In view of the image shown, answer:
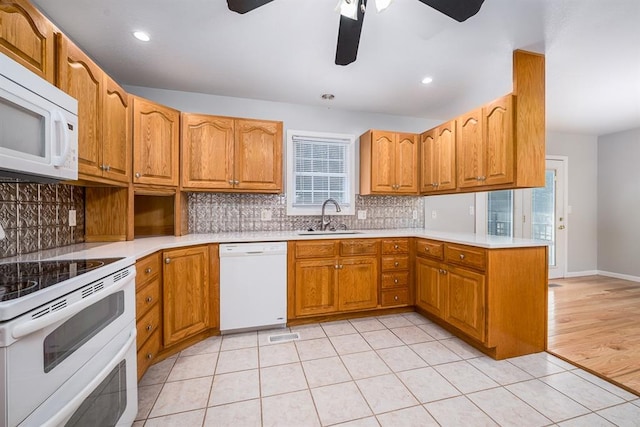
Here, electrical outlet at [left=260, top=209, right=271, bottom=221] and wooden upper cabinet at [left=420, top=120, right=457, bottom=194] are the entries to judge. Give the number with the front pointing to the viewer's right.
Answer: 0

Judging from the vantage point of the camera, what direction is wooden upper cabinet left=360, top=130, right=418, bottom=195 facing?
facing the viewer and to the right of the viewer

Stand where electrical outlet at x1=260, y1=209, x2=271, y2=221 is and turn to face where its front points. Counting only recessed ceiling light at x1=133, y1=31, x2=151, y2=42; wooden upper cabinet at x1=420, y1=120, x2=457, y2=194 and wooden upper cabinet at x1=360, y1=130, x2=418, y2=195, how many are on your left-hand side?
2

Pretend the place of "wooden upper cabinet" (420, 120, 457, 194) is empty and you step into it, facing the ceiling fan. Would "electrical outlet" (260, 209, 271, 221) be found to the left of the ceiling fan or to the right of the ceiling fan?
right

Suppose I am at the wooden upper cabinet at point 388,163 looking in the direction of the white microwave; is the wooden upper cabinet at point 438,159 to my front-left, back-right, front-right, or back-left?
back-left

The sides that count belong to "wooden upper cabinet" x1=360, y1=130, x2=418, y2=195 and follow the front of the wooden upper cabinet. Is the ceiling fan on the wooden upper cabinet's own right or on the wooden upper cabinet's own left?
on the wooden upper cabinet's own right

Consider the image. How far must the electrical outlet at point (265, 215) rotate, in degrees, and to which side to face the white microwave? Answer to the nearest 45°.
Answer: approximately 45° to its right

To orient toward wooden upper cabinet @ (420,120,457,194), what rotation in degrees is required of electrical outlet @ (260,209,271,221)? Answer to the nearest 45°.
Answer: approximately 90° to its left

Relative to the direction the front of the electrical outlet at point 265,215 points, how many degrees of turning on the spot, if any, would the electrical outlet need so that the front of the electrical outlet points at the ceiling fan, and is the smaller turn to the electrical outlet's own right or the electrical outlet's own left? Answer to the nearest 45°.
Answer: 0° — it already faces it

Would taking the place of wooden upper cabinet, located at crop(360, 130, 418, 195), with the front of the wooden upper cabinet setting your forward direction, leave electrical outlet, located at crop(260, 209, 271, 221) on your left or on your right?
on your right

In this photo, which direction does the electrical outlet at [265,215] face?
toward the camera

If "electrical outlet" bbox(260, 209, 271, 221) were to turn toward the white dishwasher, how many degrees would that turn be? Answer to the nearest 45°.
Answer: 0° — it already faces it

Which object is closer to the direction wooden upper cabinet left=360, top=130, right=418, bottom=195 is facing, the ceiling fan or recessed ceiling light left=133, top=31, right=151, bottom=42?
the ceiling fan

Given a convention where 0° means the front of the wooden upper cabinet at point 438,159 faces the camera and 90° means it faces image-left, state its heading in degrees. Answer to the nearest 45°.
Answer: approximately 45°
